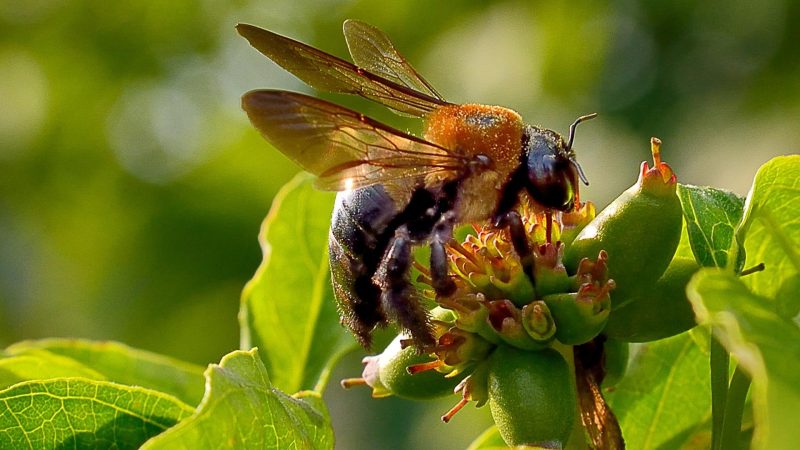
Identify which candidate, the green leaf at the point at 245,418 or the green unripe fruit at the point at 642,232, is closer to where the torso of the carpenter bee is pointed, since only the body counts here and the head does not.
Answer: the green unripe fruit

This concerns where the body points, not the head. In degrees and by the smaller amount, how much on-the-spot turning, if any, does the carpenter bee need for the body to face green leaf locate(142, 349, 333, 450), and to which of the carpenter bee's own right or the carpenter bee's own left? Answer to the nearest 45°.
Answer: approximately 135° to the carpenter bee's own right

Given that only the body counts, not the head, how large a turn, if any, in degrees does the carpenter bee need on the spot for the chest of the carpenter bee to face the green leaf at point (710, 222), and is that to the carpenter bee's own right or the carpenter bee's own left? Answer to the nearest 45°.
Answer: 0° — it already faces it

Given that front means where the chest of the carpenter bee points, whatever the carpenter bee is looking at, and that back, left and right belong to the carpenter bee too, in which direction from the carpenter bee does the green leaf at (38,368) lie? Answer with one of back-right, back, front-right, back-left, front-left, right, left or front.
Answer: back

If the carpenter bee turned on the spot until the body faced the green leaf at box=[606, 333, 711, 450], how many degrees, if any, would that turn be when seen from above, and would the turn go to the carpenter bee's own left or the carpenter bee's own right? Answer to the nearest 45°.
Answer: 0° — it already faces it

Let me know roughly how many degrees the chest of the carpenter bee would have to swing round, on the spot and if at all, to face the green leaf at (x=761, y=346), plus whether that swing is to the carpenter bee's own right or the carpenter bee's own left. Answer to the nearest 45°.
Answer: approximately 45° to the carpenter bee's own right

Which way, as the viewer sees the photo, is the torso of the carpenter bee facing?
to the viewer's right
